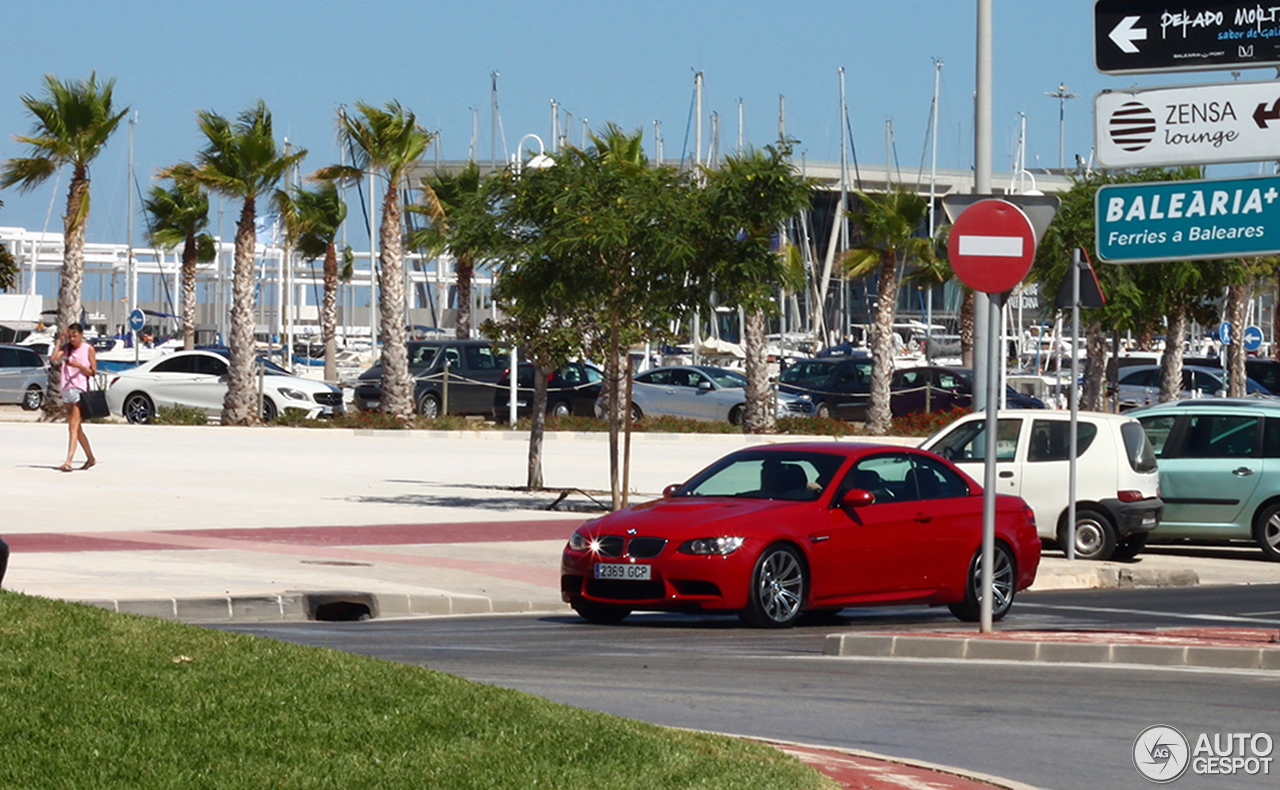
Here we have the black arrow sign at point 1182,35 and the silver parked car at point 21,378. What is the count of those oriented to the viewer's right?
0

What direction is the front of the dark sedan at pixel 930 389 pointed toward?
to the viewer's right

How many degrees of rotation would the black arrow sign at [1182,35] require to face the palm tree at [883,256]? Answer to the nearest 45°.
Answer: approximately 180°

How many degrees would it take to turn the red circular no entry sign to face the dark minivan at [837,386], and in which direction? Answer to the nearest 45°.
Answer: approximately 180°

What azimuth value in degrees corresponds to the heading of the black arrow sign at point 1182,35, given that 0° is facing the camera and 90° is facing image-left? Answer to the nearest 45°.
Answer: approximately 0°

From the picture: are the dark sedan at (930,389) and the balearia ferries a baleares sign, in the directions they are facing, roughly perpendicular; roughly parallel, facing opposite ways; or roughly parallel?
roughly perpendicular

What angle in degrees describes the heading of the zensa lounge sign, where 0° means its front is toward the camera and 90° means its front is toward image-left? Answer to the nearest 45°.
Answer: approximately 0°

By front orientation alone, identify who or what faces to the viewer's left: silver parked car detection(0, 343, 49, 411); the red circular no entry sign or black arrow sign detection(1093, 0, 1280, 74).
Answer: the silver parked car
